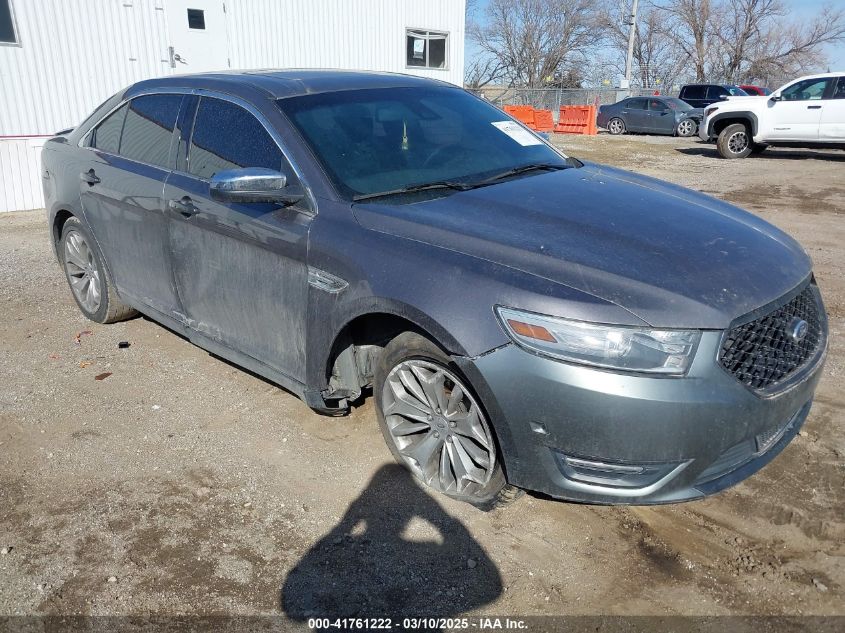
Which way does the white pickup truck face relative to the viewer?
to the viewer's left

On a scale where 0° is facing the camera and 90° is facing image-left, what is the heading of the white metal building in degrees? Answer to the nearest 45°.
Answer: approximately 0°

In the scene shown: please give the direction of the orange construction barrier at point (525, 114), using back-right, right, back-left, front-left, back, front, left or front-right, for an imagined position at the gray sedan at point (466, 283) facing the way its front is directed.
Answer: back-left

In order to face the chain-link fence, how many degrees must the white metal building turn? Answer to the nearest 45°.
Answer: approximately 135° to its left

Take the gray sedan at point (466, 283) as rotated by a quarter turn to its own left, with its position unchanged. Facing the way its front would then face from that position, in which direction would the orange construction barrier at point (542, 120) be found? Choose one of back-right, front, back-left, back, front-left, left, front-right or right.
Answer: front-left

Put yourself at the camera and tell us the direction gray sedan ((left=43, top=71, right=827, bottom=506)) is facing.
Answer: facing the viewer and to the right of the viewer

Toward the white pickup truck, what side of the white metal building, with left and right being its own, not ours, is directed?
left
